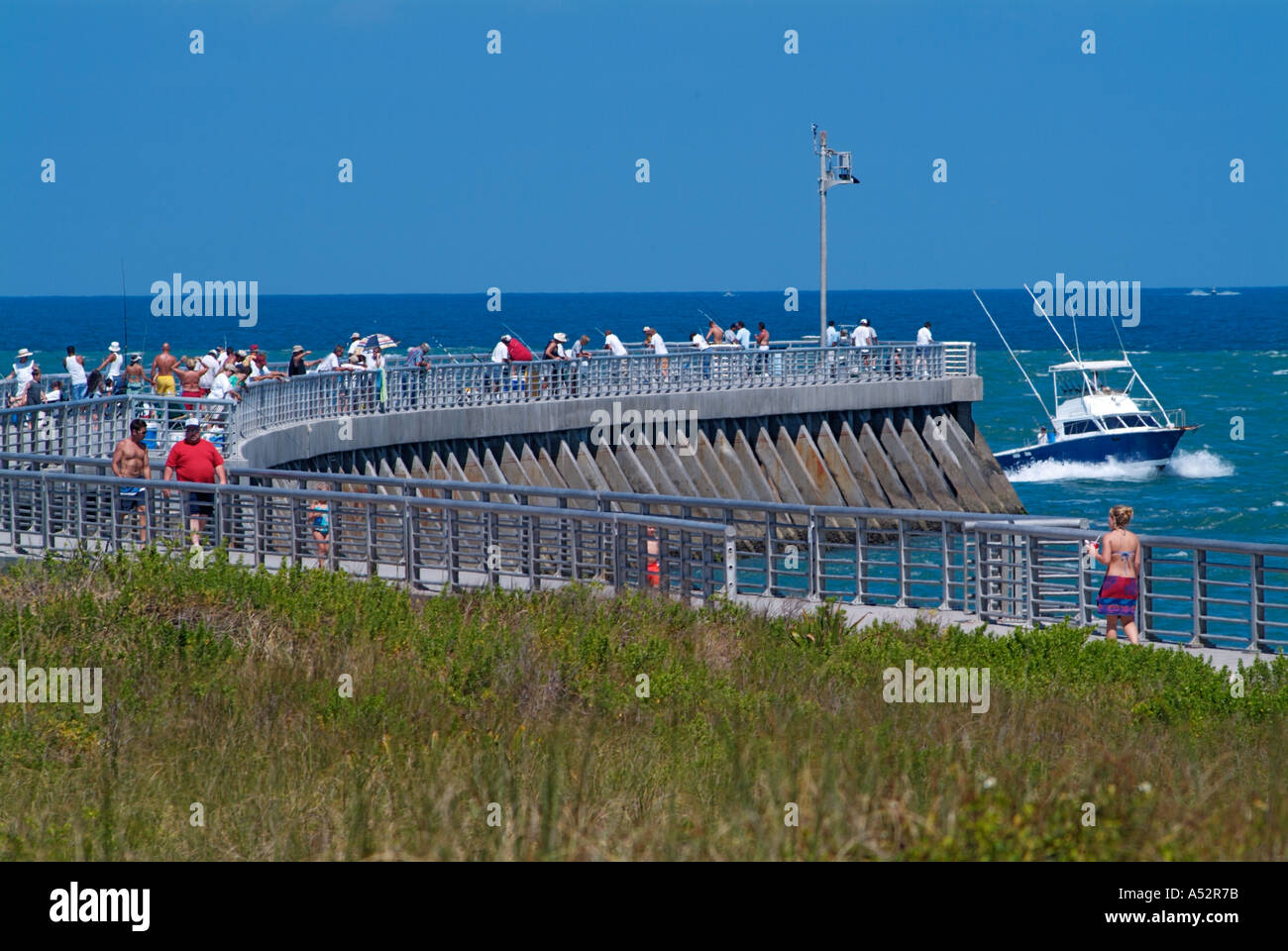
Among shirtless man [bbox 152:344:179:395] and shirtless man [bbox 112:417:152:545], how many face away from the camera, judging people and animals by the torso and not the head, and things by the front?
1

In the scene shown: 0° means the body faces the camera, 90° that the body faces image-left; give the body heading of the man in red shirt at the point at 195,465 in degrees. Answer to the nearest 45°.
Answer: approximately 0°

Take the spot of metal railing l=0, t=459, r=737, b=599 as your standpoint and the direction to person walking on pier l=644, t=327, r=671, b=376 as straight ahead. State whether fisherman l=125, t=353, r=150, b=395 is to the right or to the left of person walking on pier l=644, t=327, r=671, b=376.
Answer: left

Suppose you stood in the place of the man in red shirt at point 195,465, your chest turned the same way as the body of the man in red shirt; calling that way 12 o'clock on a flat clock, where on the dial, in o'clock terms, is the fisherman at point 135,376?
The fisherman is roughly at 6 o'clock from the man in red shirt.

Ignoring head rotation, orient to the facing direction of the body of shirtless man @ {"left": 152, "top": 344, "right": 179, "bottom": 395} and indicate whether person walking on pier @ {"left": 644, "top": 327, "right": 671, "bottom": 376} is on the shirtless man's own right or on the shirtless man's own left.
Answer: on the shirtless man's own right

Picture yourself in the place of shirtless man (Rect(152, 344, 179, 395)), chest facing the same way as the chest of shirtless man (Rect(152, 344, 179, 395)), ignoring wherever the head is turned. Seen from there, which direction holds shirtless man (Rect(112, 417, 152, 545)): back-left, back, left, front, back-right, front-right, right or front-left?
back

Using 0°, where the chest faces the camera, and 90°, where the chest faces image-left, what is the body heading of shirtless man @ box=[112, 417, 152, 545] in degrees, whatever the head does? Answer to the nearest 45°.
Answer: approximately 315°

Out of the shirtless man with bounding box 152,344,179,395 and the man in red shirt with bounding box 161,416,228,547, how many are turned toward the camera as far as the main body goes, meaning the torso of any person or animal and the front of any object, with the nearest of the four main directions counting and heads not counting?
1
